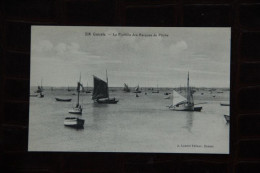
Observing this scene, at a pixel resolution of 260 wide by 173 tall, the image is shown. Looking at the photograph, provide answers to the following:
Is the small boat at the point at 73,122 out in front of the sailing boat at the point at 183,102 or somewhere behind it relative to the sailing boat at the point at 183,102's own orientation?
behind

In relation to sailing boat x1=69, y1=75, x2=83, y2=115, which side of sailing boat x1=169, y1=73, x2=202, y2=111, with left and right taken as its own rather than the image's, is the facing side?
back

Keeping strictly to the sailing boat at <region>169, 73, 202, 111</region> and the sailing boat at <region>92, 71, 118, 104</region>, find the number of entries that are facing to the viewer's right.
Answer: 2

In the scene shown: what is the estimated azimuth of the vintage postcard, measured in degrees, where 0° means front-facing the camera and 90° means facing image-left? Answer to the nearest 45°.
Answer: approximately 0°

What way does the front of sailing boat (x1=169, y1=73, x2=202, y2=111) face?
to the viewer's right

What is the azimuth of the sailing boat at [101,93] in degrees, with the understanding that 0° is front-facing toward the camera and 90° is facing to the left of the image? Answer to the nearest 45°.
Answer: approximately 270°
